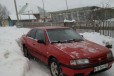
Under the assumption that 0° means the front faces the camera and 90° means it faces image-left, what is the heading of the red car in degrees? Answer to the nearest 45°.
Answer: approximately 315°
